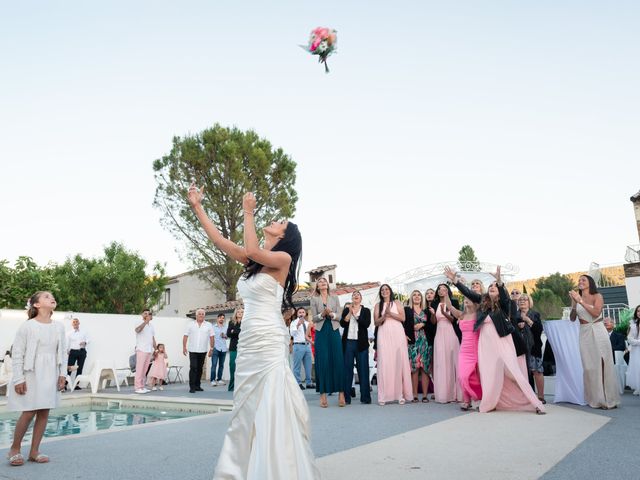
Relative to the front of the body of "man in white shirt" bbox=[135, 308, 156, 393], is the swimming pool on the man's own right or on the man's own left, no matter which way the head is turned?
on the man's own right

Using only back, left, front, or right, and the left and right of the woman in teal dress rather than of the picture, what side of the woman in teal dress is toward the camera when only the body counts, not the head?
front

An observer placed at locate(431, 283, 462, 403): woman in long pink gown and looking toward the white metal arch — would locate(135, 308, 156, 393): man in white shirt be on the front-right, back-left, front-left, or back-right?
front-left

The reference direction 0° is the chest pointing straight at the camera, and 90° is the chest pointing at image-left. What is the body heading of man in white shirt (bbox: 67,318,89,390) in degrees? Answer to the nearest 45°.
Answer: approximately 0°

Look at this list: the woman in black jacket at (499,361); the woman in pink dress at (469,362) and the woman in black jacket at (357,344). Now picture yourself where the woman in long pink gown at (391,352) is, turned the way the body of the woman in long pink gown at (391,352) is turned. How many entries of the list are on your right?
1

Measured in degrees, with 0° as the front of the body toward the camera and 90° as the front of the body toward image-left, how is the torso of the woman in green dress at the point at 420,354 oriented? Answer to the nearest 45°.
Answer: approximately 0°

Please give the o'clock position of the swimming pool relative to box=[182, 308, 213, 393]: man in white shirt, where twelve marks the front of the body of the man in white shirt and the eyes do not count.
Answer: The swimming pool is roughly at 1 o'clock from the man in white shirt.

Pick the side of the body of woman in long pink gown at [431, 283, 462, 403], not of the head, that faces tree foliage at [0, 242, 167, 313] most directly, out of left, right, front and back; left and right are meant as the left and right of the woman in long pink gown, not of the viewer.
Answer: right

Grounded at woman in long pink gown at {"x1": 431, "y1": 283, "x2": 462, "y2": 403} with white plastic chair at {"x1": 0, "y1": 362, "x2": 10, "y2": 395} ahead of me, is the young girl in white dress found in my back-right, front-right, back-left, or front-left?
front-left

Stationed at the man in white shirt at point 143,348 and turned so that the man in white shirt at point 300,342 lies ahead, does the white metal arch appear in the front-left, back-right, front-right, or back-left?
front-left

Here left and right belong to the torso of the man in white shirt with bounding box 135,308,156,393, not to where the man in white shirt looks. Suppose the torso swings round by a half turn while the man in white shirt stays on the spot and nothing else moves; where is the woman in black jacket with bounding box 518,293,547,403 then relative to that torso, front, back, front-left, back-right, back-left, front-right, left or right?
back

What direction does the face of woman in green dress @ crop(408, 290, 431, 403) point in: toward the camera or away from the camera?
toward the camera

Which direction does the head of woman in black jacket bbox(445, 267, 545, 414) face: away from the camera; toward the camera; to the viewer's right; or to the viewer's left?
toward the camera

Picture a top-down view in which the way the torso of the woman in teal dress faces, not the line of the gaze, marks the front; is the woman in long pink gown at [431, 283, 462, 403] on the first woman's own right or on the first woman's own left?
on the first woman's own left

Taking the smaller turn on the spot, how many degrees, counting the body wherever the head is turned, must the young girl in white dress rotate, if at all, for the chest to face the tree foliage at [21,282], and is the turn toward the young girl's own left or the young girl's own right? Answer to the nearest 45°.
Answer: approximately 135° to the young girl's own left

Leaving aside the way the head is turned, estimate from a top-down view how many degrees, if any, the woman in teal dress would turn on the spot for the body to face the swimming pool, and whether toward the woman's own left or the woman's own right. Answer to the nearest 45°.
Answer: approximately 90° to the woman's own right
